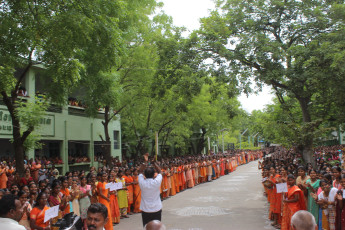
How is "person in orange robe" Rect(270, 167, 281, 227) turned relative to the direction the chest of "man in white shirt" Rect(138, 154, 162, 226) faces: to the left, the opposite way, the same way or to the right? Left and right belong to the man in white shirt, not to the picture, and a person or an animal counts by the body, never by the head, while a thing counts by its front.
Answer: to the left

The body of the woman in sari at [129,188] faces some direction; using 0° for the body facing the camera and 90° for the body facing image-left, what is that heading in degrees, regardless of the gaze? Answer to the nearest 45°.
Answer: approximately 315°

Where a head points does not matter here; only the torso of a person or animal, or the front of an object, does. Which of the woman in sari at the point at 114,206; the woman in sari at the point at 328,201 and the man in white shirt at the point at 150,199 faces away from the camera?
the man in white shirt

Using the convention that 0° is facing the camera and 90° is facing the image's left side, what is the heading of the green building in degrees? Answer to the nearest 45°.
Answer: approximately 315°

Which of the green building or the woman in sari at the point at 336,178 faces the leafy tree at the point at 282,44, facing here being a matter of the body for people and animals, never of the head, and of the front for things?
the green building

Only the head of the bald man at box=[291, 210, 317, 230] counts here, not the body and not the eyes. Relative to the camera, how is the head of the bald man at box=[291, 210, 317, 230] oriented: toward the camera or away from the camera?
away from the camera

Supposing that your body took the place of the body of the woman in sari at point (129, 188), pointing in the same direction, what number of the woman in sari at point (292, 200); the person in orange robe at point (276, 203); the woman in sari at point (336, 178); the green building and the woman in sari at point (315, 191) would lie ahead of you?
4

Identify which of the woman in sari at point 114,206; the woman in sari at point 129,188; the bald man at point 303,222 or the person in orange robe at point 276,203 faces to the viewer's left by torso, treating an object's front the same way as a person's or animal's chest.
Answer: the person in orange robe

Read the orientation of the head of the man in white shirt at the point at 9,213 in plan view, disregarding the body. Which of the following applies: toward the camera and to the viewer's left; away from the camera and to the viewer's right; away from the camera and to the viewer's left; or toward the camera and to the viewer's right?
away from the camera and to the viewer's right

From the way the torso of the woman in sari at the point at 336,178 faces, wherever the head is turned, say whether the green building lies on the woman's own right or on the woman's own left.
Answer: on the woman's own right

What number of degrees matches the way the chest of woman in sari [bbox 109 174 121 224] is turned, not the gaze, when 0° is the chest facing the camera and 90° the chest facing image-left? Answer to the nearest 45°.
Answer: approximately 315°

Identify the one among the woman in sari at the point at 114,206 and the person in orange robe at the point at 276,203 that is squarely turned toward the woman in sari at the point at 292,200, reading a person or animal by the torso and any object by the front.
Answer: the woman in sari at the point at 114,206

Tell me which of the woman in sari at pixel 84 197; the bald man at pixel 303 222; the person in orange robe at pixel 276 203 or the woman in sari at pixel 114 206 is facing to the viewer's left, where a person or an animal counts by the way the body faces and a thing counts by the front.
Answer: the person in orange robe

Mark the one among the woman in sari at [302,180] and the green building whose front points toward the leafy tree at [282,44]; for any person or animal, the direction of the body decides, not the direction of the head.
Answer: the green building
